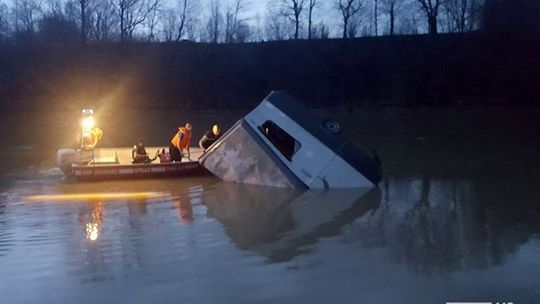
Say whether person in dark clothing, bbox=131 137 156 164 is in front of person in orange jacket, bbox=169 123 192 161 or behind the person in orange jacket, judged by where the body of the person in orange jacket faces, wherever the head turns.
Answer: behind

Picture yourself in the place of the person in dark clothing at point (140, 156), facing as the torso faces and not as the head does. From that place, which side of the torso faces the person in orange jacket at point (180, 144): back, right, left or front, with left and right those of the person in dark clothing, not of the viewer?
front

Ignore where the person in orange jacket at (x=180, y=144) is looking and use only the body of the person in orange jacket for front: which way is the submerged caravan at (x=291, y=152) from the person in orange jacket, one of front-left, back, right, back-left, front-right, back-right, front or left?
front-right

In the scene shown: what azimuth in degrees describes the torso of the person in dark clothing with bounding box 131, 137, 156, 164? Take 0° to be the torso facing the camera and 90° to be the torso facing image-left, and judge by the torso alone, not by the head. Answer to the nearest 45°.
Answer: approximately 270°

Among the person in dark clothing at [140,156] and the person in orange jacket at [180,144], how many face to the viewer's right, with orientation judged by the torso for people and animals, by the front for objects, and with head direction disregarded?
2

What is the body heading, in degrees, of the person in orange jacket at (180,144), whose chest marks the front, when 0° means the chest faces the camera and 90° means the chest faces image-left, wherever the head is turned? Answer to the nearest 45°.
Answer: approximately 270°

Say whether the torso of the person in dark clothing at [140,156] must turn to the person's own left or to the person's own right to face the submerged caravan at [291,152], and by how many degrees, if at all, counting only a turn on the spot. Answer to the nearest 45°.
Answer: approximately 45° to the person's own right
